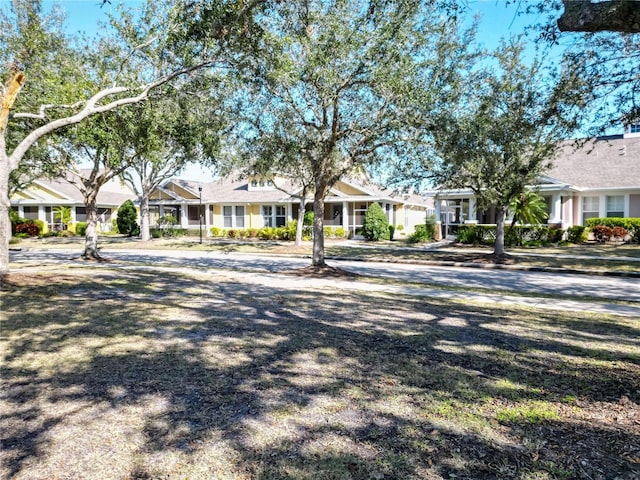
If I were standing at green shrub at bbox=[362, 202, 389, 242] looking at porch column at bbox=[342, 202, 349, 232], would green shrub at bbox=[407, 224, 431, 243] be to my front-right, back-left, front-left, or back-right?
back-right

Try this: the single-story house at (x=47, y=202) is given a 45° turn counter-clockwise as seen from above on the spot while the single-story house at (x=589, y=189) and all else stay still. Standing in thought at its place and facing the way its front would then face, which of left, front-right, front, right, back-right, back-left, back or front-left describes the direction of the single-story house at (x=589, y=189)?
front

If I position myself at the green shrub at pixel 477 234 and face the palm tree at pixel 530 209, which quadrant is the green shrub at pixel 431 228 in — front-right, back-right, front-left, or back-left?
back-left

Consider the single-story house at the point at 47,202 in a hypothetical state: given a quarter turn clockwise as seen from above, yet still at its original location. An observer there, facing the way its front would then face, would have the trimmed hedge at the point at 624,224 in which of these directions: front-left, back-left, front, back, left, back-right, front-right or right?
back-left

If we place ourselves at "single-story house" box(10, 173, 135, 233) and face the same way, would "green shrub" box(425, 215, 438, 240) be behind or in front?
in front

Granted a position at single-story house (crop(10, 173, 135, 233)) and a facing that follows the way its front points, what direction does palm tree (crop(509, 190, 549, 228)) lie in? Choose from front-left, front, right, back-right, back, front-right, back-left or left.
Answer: front-left

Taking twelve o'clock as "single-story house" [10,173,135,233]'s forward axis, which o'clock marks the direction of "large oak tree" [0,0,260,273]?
The large oak tree is roughly at 12 o'clock from the single-story house.

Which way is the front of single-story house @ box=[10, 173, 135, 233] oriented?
toward the camera

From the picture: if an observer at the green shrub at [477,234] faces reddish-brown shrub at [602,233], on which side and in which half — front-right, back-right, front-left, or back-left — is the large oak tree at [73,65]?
back-right

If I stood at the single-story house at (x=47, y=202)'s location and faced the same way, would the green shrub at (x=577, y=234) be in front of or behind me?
in front
